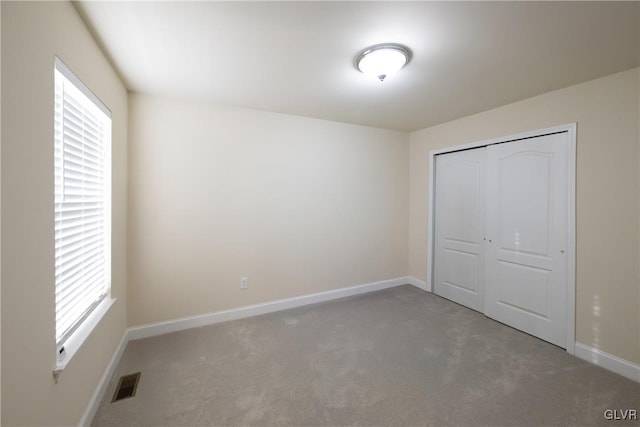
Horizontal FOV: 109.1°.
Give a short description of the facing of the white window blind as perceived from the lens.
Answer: facing to the right of the viewer

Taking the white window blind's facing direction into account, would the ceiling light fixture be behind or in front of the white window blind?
in front
